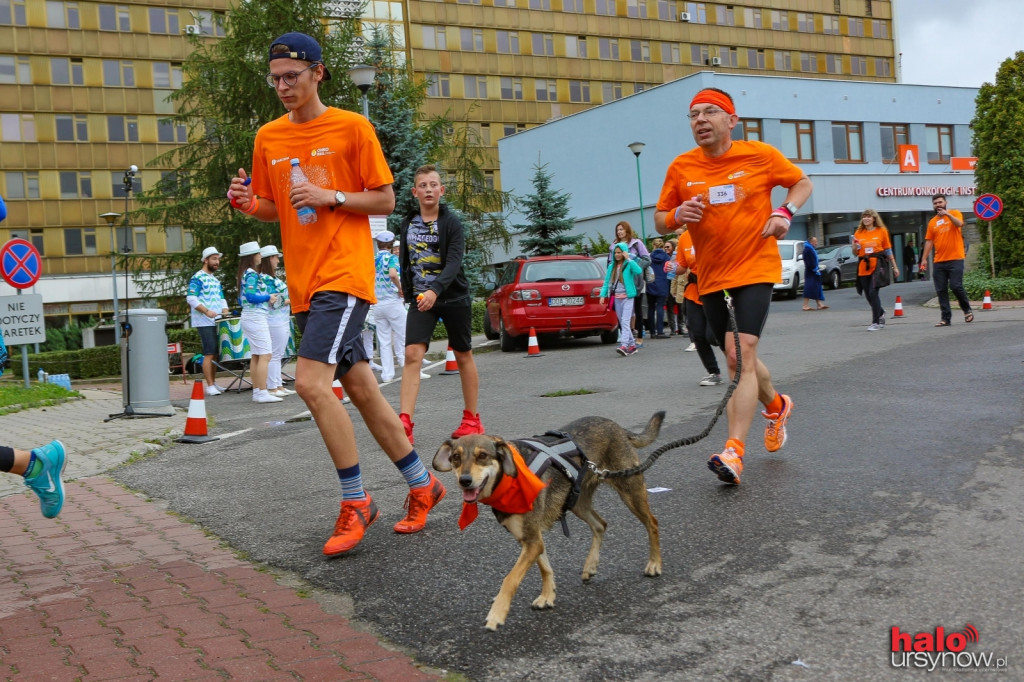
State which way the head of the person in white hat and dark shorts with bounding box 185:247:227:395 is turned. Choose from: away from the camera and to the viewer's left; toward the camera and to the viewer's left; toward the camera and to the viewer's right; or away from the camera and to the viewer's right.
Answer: toward the camera and to the viewer's right

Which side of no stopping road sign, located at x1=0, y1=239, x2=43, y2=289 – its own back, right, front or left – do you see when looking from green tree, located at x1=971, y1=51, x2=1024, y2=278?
left

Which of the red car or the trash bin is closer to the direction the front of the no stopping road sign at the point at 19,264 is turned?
the trash bin

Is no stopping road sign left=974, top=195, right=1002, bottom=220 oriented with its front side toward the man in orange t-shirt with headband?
yes

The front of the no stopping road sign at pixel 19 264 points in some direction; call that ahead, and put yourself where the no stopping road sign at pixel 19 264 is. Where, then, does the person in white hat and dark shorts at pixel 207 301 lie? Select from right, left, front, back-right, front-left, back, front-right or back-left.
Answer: front-left

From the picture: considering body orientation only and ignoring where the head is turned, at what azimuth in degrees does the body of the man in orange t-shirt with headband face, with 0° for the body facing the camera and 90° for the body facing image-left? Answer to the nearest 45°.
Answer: approximately 45°

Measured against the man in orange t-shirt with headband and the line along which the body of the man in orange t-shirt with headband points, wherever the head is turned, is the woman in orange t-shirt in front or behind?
behind

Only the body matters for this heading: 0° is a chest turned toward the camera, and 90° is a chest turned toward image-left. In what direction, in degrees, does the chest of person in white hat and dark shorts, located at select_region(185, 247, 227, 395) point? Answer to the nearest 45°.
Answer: approximately 315°

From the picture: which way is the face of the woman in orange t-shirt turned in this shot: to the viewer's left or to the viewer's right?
to the viewer's left

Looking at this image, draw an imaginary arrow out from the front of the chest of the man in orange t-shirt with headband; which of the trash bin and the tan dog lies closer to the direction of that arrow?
the tan dog
